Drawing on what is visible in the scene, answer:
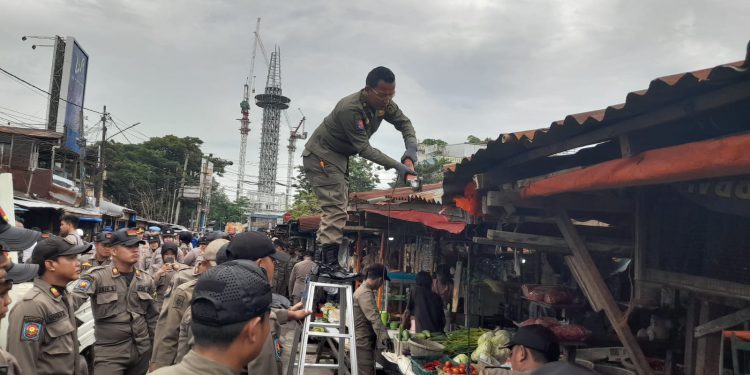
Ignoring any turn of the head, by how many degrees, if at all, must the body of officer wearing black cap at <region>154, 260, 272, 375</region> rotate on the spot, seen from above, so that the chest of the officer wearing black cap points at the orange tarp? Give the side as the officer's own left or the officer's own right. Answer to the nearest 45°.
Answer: approximately 45° to the officer's own right

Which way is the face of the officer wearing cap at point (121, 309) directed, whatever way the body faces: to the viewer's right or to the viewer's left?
to the viewer's right

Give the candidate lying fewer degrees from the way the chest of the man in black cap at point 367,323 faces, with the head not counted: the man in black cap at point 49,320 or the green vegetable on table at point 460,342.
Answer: the green vegetable on table

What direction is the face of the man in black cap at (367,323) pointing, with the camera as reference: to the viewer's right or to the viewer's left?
to the viewer's right

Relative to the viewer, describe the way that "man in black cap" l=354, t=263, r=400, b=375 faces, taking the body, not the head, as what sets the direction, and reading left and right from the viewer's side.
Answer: facing to the right of the viewer

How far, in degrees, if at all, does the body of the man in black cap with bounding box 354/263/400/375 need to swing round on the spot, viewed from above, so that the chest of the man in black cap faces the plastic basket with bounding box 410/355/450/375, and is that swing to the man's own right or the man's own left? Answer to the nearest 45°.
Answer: approximately 45° to the man's own right
